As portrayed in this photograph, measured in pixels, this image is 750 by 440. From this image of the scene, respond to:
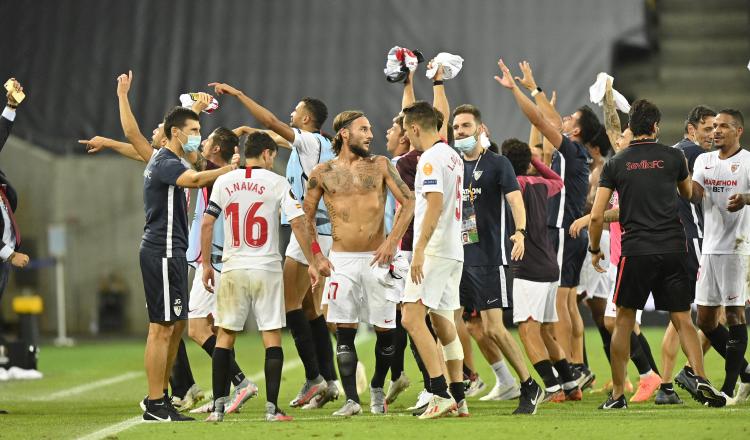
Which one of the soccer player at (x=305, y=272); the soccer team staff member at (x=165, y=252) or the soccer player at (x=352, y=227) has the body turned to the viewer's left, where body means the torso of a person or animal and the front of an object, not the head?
the soccer player at (x=305, y=272)

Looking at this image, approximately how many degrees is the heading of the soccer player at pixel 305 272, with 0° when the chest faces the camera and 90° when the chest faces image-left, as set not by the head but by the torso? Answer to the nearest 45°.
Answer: approximately 90°

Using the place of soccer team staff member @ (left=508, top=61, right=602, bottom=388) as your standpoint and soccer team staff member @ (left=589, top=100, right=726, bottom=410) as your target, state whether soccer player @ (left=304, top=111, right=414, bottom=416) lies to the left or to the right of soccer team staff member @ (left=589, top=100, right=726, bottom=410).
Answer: right

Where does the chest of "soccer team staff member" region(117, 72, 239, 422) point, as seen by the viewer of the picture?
to the viewer's right

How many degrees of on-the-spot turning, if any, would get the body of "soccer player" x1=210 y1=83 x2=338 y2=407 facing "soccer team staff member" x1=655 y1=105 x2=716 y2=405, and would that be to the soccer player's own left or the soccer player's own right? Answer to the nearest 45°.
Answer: approximately 180°

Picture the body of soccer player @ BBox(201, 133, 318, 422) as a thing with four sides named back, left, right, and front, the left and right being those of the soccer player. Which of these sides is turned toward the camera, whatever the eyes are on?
back

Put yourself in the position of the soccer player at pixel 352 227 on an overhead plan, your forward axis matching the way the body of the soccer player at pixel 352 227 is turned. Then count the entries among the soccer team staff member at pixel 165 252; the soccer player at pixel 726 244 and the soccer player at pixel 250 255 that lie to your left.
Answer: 1

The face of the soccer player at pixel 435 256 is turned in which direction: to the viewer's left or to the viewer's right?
to the viewer's left

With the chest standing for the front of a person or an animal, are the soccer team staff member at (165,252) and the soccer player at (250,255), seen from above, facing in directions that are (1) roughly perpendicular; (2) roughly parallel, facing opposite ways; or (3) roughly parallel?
roughly perpendicular

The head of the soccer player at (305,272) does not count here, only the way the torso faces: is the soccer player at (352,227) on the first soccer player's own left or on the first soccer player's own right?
on the first soccer player's own left

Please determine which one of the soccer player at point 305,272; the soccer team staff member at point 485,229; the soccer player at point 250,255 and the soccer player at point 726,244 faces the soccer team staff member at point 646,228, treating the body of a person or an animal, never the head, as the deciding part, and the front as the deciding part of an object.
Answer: the soccer player at point 726,244
